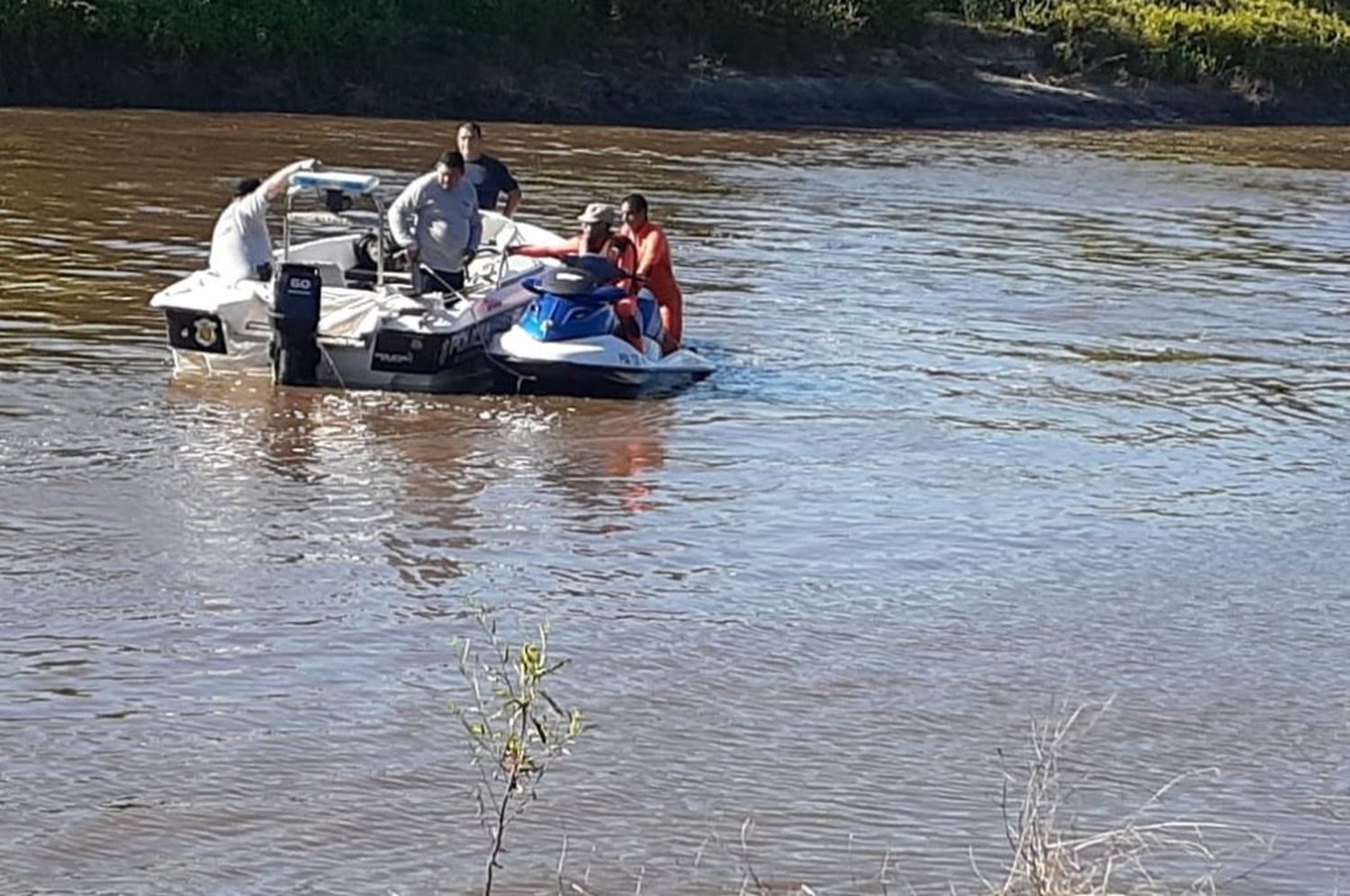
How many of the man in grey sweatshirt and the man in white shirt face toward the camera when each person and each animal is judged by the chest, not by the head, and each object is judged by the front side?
1

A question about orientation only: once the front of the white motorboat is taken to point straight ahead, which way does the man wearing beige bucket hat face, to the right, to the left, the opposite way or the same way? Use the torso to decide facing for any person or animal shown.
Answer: the opposite way

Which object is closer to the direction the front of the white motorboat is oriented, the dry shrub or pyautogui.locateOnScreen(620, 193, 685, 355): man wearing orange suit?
the man wearing orange suit

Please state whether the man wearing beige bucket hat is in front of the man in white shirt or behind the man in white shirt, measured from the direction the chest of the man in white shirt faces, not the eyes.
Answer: in front

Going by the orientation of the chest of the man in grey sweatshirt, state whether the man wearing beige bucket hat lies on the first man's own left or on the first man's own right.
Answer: on the first man's own left

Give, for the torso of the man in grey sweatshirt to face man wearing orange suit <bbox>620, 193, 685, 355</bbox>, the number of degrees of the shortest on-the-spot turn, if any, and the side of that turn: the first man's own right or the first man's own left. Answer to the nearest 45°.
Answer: approximately 90° to the first man's own left

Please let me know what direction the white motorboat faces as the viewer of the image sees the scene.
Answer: facing away from the viewer and to the right of the viewer

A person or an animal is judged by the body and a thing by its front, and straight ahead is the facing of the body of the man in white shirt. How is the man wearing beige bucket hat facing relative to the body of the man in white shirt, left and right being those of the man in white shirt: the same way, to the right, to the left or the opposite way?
the opposite way

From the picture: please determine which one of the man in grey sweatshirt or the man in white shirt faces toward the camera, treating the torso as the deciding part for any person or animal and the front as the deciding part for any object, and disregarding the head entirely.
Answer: the man in grey sweatshirt

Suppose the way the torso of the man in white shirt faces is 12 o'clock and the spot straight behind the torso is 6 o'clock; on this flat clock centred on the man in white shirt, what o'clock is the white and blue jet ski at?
The white and blue jet ski is roughly at 2 o'clock from the man in white shirt.

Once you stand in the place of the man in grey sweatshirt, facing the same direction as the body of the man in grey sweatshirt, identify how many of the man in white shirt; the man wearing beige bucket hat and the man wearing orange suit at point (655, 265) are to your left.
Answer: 2

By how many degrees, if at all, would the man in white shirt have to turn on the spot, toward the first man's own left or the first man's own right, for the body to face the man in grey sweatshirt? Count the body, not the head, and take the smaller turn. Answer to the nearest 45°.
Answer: approximately 45° to the first man's own right

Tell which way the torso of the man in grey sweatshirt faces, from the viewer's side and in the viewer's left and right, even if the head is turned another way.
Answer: facing the viewer
